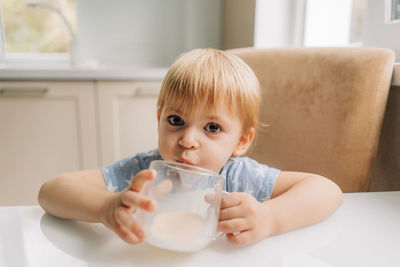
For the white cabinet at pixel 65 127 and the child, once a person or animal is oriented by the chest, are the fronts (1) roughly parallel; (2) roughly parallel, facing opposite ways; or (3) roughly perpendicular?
roughly parallel

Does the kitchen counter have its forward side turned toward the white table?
yes

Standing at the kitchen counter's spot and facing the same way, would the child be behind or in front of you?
in front

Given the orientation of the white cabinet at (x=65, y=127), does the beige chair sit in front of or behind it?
in front

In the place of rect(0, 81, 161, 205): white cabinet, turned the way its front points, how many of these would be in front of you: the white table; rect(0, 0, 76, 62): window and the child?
2

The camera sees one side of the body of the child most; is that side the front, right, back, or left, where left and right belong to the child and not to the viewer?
front

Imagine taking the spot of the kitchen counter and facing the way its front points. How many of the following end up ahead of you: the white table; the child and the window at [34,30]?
2

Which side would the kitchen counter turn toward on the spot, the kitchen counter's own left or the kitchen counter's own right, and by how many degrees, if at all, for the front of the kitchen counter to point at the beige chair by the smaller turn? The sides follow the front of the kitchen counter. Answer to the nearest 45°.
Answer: approximately 45° to the kitchen counter's own left

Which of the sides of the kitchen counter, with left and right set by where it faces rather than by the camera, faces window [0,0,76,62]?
back

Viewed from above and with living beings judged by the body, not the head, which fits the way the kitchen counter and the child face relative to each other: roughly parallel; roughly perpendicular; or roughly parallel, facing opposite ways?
roughly parallel

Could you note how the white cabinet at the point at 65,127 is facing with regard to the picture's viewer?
facing the viewer
